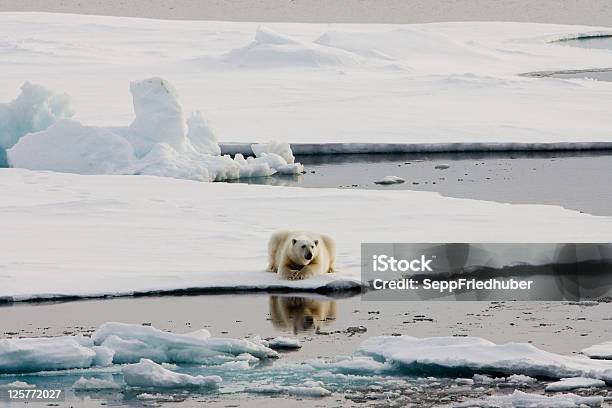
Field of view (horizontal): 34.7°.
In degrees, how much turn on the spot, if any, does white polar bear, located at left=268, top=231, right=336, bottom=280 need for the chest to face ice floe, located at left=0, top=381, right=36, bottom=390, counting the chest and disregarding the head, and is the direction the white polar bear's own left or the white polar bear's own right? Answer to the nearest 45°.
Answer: approximately 45° to the white polar bear's own right

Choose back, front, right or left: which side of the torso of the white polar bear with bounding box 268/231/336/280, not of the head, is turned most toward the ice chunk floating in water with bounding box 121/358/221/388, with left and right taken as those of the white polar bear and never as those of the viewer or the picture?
front

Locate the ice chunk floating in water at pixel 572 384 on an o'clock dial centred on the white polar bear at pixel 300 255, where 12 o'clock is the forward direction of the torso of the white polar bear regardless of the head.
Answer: The ice chunk floating in water is roughly at 11 o'clock from the white polar bear.

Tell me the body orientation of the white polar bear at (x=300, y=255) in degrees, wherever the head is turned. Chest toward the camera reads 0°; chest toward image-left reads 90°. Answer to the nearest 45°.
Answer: approximately 0°

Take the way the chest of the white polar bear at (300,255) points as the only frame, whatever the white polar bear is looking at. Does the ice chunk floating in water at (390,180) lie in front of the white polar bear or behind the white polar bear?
behind

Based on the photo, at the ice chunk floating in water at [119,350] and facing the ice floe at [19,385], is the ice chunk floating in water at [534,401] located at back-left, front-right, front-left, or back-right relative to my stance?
back-left

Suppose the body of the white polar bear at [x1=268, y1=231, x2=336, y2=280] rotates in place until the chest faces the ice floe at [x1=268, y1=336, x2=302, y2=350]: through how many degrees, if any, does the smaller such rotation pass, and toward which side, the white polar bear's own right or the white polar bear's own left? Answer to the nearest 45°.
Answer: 0° — it already faces it

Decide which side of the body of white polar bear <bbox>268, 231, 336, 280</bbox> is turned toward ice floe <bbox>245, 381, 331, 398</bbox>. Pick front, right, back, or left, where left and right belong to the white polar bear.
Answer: front

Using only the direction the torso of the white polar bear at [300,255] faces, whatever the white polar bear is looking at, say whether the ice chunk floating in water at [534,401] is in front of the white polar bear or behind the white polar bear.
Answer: in front
